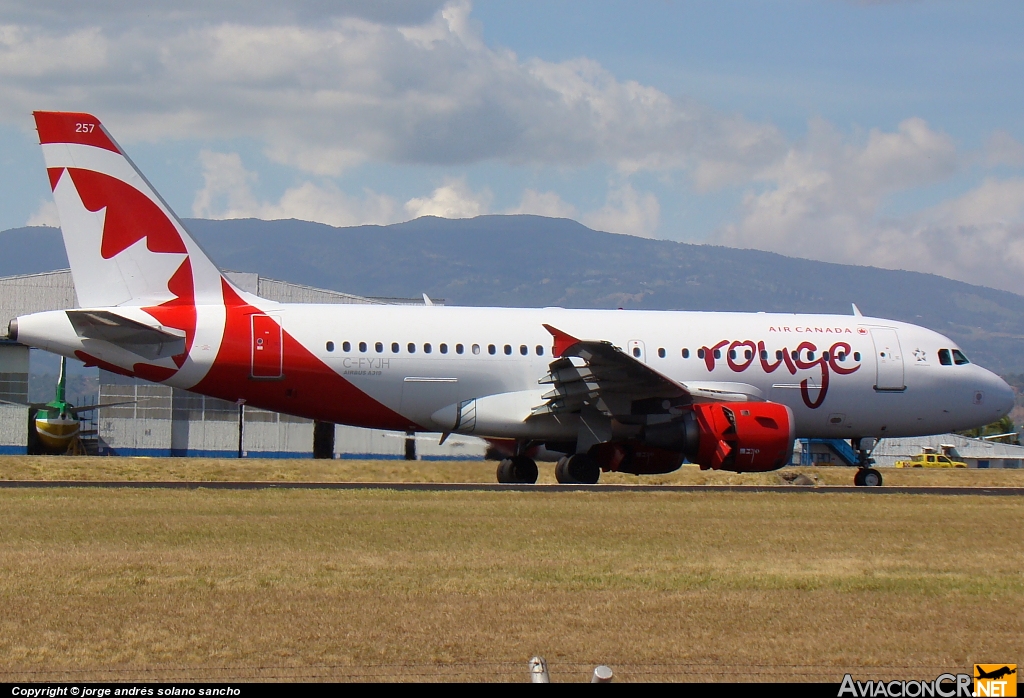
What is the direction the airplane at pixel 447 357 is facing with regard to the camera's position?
facing to the right of the viewer
